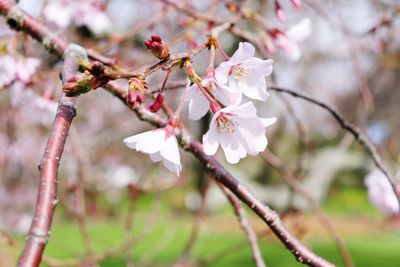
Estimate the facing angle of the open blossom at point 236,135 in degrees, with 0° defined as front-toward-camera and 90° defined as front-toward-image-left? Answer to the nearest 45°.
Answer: approximately 315°

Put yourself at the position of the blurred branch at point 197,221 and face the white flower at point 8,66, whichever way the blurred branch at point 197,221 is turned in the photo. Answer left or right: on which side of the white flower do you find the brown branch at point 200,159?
left

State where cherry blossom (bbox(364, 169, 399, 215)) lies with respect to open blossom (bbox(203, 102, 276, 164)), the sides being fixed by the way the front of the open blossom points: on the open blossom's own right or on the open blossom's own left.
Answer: on the open blossom's own left

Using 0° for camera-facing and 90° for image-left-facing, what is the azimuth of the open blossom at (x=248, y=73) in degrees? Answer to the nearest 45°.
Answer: approximately 315°

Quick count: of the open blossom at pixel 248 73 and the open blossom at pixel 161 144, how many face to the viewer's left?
1

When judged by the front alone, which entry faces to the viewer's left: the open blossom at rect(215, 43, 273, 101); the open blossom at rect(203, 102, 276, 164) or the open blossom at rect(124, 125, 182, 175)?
the open blossom at rect(124, 125, 182, 175)

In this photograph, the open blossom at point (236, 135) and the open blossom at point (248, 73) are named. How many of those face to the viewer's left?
0

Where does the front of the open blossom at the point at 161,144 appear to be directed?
to the viewer's left

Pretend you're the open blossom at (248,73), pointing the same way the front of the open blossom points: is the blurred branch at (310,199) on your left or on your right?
on your left
